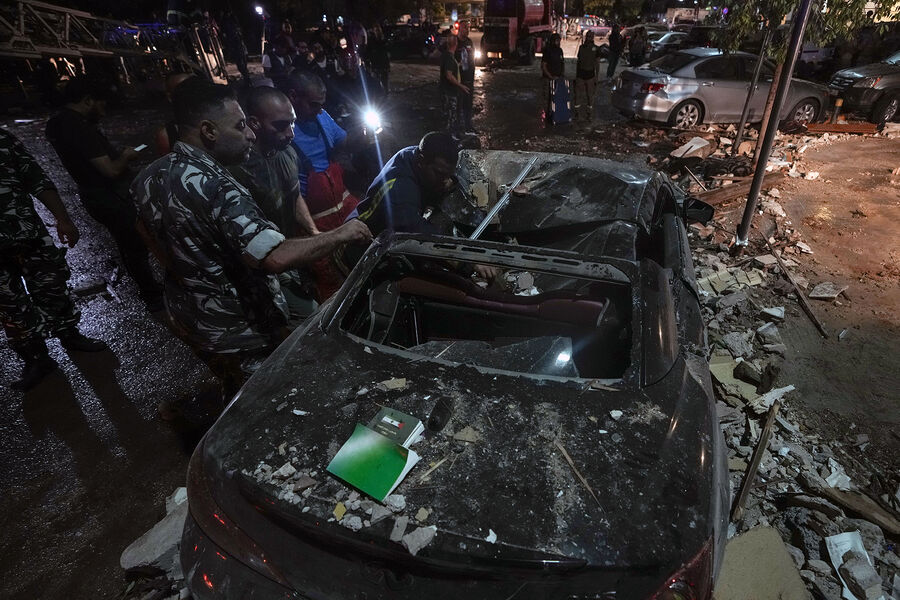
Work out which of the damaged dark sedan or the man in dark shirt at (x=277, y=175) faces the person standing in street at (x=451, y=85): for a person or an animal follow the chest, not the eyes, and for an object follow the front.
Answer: the damaged dark sedan

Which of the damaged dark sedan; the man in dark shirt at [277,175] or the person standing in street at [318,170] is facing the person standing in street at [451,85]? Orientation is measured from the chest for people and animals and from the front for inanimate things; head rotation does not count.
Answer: the damaged dark sedan

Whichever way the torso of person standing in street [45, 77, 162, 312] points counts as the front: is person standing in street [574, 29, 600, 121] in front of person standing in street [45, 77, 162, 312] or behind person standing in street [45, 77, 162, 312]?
in front

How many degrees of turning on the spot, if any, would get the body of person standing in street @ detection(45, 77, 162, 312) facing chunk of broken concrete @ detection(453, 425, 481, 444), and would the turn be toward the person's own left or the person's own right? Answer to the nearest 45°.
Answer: approximately 90° to the person's own right

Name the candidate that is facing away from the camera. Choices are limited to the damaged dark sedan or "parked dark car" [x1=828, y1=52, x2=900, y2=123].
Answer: the damaged dark sedan

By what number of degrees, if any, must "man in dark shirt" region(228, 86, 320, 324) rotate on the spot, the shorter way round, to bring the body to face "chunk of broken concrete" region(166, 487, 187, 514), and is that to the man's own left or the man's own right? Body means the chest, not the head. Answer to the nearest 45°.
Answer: approximately 90° to the man's own right

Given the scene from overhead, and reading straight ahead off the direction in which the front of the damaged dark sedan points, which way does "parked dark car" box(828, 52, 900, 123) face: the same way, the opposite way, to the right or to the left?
to the left

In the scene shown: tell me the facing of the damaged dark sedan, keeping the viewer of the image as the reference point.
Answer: facing away from the viewer

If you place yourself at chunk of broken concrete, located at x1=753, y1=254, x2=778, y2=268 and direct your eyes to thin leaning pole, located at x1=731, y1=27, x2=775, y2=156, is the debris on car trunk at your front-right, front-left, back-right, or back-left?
back-left

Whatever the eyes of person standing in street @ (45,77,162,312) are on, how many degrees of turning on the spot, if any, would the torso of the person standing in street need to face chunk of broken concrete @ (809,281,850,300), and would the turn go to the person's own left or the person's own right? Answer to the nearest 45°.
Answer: approximately 45° to the person's own right

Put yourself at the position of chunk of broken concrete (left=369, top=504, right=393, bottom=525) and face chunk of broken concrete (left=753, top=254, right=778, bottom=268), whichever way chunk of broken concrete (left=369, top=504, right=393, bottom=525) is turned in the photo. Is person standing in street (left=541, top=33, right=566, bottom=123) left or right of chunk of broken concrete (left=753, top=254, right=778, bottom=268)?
left

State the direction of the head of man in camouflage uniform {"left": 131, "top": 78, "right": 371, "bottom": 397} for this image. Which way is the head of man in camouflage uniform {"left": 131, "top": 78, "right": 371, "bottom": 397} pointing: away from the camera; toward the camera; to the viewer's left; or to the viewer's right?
to the viewer's right

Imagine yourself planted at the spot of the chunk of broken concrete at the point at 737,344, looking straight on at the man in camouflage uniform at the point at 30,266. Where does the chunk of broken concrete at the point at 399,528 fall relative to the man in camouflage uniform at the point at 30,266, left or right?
left

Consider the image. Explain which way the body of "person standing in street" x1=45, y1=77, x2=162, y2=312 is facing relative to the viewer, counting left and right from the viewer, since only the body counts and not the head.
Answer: facing to the right of the viewer

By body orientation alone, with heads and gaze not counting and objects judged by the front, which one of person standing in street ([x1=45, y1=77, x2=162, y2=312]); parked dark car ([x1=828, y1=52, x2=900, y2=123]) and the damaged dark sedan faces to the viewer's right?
the person standing in street

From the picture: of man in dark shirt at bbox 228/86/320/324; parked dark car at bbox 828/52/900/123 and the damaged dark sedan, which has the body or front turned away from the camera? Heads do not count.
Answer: the damaged dark sedan

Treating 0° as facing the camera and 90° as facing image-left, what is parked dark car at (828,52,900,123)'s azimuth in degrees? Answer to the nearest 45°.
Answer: approximately 45°
